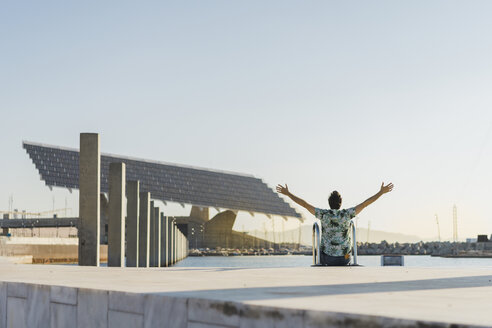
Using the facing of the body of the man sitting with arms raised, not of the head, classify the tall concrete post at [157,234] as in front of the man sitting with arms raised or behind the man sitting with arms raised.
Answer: in front

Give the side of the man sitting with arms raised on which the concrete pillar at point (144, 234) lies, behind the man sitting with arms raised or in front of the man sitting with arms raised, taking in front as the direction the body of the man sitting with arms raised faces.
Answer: in front

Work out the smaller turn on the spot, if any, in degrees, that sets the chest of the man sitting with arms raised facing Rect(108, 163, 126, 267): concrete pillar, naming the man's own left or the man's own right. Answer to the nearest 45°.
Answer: approximately 45° to the man's own left

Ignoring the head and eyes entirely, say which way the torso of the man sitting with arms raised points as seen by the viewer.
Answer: away from the camera

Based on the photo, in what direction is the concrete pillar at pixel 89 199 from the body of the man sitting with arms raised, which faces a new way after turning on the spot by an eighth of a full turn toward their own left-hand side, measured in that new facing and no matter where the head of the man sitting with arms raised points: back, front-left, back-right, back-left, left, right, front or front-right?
front
